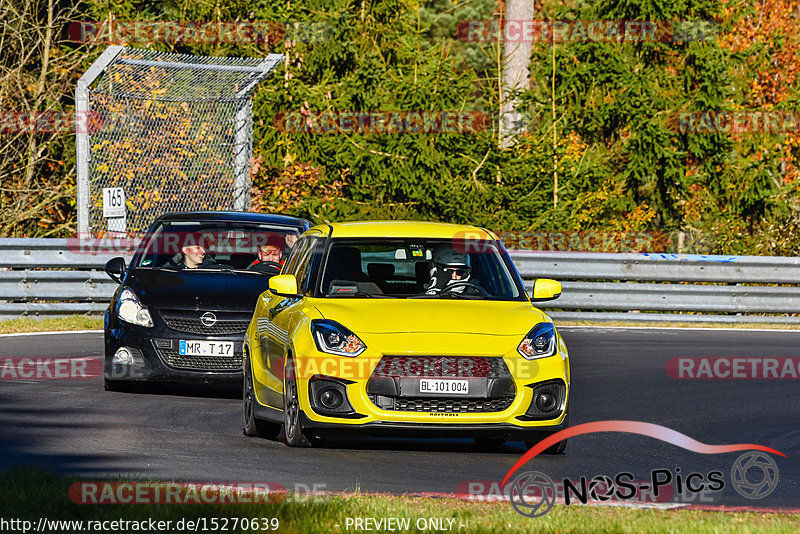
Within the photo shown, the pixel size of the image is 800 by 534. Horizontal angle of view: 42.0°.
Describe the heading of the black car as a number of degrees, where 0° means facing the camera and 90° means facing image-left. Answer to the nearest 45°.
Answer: approximately 0°

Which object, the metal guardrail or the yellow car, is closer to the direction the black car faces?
the yellow car

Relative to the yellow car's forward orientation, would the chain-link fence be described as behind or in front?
behind

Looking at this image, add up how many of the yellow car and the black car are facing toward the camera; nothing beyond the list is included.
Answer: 2

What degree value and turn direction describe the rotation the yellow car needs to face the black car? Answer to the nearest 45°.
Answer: approximately 135° to its right

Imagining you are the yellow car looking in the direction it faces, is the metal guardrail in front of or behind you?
behind

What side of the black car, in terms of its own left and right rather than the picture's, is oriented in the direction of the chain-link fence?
back
